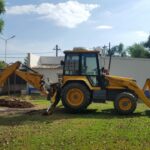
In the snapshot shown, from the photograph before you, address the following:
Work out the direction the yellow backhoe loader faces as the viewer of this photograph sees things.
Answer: facing to the right of the viewer

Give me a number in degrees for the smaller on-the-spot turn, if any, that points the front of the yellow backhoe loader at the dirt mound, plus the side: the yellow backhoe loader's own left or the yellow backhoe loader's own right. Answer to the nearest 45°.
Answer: approximately 135° to the yellow backhoe loader's own left
